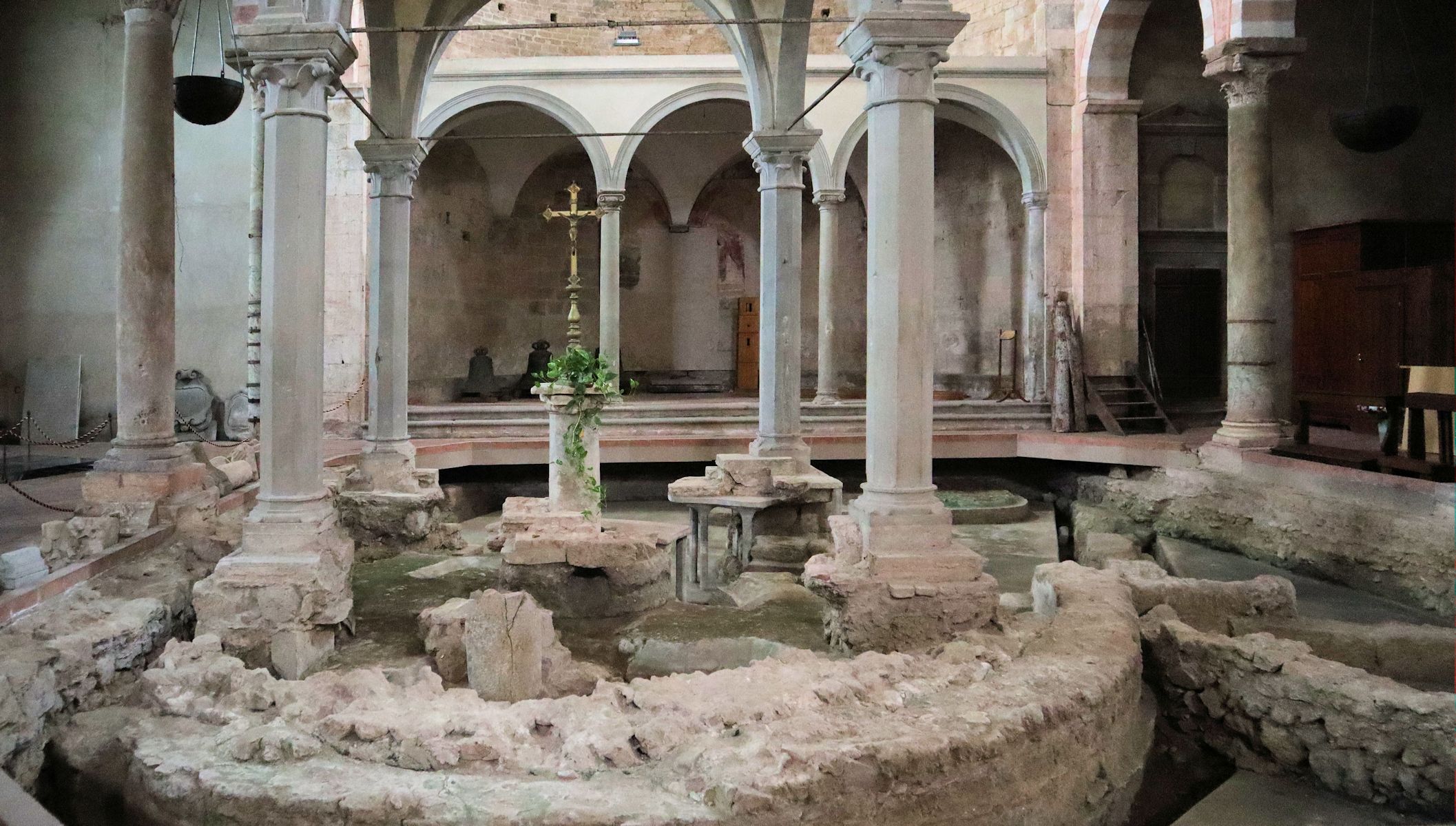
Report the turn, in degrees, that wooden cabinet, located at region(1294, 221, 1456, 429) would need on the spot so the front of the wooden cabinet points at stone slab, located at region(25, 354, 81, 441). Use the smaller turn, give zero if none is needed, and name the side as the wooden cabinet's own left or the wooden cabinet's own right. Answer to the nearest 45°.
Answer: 0° — it already faces it

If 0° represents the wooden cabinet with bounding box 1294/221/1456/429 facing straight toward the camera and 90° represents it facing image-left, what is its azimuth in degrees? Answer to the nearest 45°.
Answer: approximately 45°

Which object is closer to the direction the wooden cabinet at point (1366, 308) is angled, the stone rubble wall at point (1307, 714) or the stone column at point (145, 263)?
the stone column

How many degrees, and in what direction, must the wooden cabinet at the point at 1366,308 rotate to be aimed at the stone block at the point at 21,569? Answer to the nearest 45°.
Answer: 0° — it already faces it

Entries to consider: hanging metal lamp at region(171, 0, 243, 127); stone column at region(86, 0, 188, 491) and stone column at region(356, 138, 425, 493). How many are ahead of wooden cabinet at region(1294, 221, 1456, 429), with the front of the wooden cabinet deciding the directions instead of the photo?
3

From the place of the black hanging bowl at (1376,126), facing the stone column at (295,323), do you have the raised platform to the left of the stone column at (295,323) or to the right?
right

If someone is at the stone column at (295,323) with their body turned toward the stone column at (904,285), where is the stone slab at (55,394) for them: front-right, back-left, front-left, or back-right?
back-left

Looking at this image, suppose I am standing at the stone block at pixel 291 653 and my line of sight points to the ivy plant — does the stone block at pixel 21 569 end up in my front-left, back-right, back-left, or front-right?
back-left

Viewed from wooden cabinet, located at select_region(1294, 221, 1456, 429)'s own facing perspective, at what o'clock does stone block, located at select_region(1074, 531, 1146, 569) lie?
The stone block is roughly at 11 o'clock from the wooden cabinet.

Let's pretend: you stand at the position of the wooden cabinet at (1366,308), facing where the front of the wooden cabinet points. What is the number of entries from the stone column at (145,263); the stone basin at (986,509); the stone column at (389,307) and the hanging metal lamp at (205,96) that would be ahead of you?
4

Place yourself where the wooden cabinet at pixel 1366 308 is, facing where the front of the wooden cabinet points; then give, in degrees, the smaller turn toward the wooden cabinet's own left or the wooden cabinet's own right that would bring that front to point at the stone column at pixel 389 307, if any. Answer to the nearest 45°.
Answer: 0° — it already faces it
